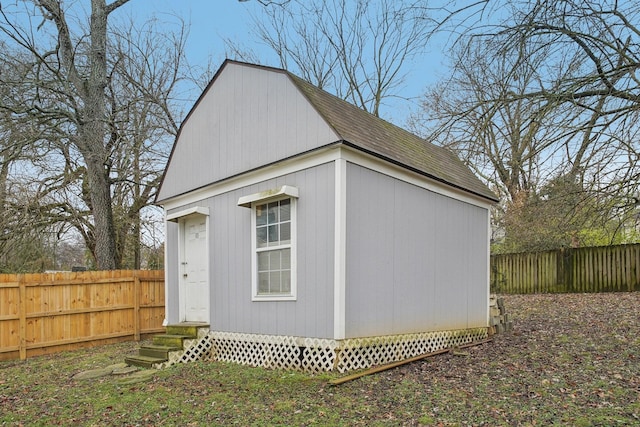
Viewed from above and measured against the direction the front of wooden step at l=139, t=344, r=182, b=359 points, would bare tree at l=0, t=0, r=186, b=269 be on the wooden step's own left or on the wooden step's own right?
on the wooden step's own right

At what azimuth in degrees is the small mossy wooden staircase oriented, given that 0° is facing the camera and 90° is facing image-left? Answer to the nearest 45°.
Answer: approximately 45°

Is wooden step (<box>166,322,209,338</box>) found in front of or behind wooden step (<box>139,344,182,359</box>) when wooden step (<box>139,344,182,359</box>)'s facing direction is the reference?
behind

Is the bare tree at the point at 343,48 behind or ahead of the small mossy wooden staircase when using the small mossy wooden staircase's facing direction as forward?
behind
